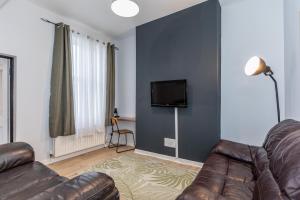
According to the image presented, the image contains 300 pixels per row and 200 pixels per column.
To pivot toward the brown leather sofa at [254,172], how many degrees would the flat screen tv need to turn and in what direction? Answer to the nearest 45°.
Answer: approximately 45° to its left

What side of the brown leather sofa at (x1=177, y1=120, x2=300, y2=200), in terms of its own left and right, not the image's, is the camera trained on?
left

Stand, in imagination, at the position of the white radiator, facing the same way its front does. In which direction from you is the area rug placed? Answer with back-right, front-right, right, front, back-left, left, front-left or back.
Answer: front

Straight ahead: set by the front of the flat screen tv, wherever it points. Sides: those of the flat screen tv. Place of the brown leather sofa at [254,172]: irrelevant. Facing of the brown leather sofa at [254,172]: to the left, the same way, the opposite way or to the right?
to the right

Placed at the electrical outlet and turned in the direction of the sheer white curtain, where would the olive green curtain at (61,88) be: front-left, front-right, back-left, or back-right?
front-left

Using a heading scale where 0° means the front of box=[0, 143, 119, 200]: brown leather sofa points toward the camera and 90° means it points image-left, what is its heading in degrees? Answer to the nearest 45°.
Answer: approximately 225°

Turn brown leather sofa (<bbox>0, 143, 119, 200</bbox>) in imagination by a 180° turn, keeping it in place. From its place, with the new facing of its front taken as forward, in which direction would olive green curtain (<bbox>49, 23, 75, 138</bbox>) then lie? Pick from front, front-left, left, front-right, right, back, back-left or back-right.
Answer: back-right

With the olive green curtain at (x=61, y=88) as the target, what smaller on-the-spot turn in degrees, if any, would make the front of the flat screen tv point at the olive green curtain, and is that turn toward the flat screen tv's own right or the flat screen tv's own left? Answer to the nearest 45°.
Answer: approximately 45° to the flat screen tv's own right

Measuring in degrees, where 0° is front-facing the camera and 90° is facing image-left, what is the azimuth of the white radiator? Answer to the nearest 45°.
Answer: approximately 315°

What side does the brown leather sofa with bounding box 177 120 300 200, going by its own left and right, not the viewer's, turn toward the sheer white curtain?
front

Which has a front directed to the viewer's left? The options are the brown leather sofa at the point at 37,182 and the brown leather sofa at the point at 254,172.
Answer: the brown leather sofa at the point at 254,172

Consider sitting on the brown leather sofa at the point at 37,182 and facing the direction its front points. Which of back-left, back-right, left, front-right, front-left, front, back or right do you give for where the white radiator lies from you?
front-left

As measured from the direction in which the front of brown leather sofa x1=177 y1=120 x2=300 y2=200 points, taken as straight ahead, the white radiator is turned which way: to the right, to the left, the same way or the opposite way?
the opposite way

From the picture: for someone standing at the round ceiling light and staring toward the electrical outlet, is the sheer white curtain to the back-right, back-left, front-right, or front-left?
front-left

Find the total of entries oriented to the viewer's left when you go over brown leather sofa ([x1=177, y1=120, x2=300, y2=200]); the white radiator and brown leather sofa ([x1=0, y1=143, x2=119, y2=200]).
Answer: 1
